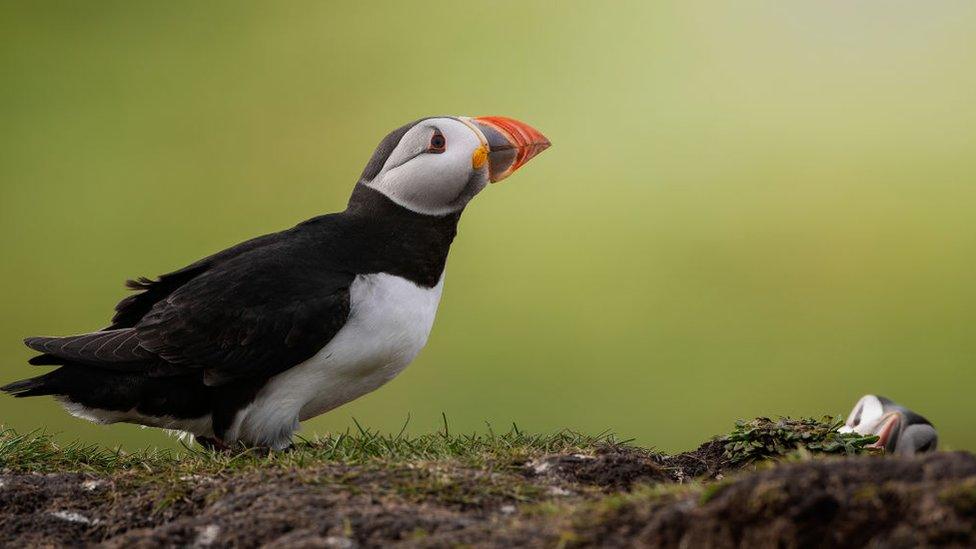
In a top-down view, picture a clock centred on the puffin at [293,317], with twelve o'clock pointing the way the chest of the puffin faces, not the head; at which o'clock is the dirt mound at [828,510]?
The dirt mound is roughly at 2 o'clock from the puffin.

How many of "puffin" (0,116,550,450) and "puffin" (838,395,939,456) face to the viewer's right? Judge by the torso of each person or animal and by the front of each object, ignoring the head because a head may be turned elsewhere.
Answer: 1

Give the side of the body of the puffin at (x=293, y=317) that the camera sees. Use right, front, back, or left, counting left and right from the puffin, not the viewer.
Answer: right

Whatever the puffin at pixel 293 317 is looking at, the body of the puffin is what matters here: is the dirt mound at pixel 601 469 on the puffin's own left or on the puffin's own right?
on the puffin's own right

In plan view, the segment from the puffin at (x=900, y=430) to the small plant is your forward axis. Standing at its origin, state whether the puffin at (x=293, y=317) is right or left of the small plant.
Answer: right

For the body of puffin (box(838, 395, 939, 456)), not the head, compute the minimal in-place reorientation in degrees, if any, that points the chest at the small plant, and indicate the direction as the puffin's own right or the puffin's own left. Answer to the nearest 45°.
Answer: approximately 45° to the puffin's own left

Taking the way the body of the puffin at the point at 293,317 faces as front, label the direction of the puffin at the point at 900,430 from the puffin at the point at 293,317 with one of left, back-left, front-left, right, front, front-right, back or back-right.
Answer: front

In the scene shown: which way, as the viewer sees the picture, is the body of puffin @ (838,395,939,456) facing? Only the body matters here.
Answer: to the viewer's left
